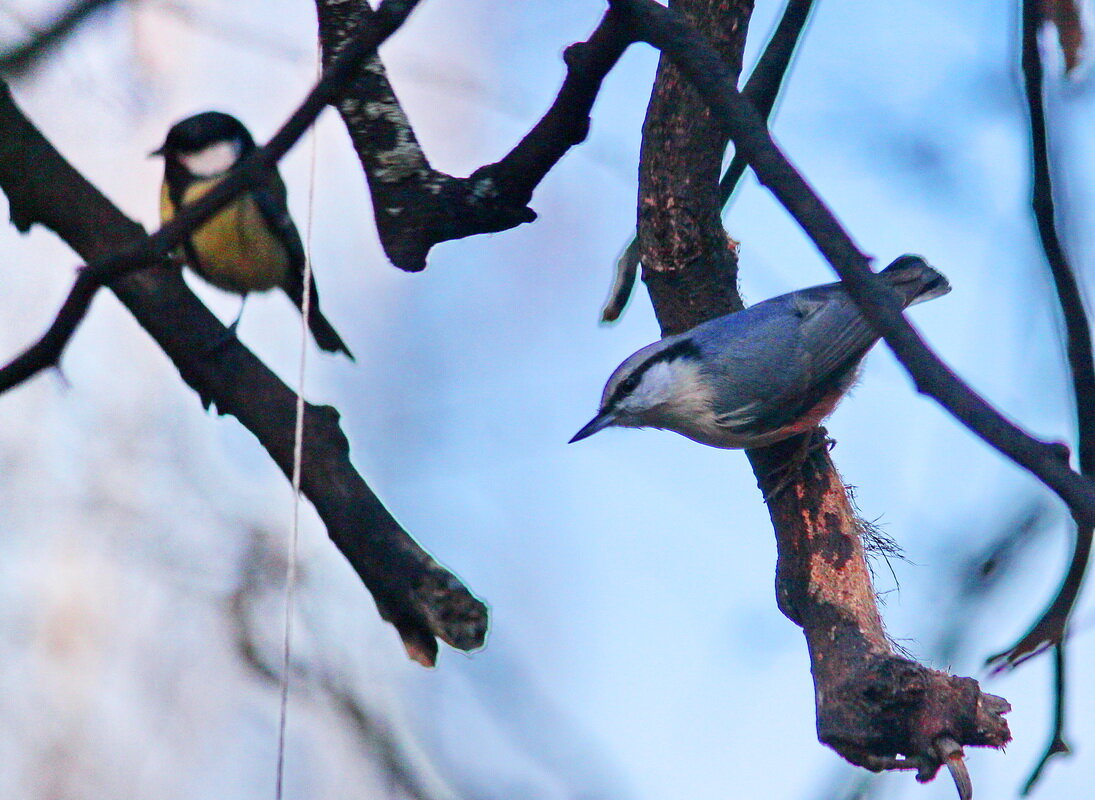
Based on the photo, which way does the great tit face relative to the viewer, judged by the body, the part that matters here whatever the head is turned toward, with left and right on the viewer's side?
facing to the left of the viewer

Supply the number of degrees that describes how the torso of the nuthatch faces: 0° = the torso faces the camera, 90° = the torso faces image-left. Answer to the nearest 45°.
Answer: approximately 90°

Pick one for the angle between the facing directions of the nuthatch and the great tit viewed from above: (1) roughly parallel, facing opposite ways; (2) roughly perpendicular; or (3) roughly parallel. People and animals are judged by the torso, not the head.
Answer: roughly parallel
